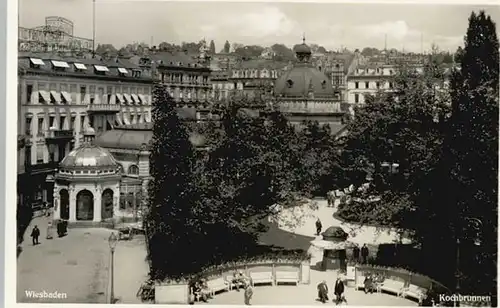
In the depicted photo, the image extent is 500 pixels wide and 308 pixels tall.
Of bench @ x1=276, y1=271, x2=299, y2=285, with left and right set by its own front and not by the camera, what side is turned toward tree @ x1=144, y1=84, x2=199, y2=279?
right

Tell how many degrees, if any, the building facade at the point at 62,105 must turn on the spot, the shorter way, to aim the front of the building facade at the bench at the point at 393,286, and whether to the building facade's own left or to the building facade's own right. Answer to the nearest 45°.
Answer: approximately 45° to the building facade's own left

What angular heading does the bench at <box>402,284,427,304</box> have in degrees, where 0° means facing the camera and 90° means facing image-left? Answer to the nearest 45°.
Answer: approximately 45°

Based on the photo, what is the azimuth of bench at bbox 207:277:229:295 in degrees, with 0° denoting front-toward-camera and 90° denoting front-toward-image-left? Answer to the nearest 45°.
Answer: approximately 315°

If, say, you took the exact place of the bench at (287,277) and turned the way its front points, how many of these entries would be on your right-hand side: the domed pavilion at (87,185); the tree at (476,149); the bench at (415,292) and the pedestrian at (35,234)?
2

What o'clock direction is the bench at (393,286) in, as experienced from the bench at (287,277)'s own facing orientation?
the bench at (393,286) is roughly at 9 o'clock from the bench at (287,277).
